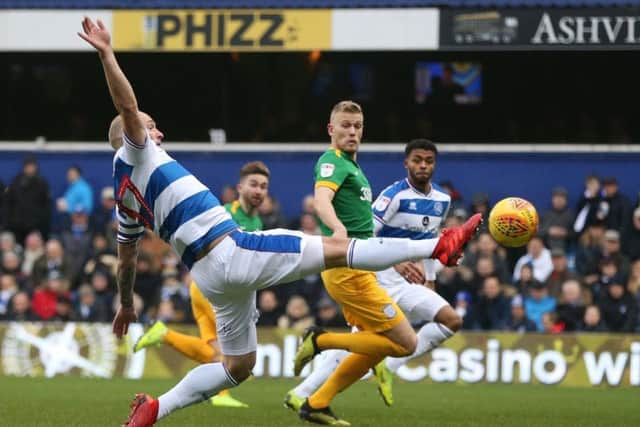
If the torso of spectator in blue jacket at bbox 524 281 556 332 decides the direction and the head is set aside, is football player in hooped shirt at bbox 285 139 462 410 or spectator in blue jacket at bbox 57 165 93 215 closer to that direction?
the football player in hooped shirt

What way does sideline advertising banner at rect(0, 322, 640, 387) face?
toward the camera

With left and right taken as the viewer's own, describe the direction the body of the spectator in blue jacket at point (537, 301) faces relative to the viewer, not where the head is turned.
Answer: facing the viewer

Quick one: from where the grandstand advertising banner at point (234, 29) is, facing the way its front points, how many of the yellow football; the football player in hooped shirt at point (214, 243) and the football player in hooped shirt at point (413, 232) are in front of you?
3

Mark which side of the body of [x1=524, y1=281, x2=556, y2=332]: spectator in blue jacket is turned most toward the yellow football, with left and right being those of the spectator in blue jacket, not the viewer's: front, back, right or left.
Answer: front

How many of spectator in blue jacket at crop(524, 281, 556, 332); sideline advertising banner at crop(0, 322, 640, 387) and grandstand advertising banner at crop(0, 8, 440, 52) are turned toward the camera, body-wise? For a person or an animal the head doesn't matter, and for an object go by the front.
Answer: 3

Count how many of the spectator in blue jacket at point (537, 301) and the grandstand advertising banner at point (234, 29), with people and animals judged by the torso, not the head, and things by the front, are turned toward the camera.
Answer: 2

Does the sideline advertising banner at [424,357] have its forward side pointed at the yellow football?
yes
